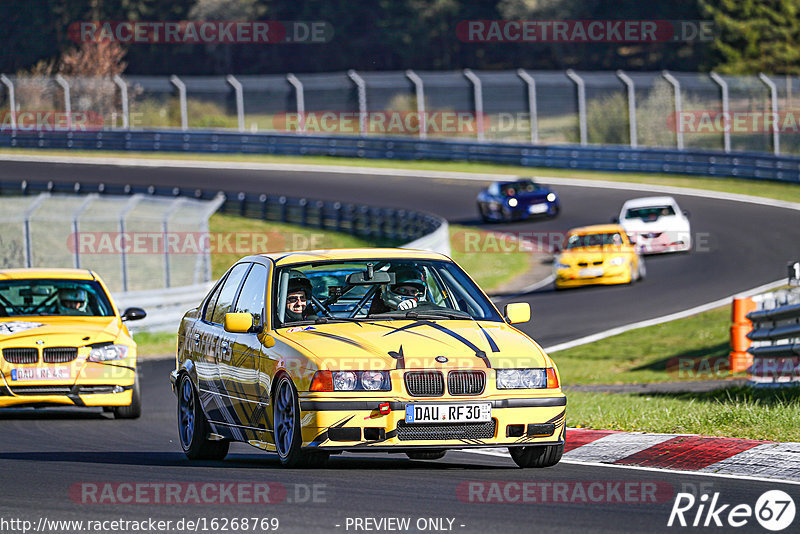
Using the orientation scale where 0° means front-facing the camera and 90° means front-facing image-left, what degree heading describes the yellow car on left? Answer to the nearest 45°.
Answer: approximately 0°

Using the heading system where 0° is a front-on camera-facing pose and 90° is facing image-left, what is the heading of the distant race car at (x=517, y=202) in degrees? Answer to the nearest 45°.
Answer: approximately 315°

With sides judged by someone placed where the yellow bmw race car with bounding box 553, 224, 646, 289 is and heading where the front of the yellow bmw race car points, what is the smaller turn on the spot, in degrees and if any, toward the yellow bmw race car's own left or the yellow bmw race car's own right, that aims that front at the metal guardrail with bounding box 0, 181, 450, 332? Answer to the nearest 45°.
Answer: approximately 135° to the yellow bmw race car's own right

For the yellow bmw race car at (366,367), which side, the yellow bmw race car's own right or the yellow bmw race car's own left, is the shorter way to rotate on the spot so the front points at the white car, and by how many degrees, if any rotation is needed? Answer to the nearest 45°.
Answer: approximately 135° to the yellow bmw race car's own left

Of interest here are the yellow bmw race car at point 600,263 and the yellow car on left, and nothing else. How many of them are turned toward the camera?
2

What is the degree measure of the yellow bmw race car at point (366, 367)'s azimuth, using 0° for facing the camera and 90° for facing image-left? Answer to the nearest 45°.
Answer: approximately 315°

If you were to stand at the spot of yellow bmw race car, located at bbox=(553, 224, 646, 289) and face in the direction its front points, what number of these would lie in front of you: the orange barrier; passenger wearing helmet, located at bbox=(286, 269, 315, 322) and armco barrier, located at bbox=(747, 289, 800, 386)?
3

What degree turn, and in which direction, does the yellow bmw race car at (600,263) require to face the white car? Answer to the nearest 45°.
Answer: approximately 180°

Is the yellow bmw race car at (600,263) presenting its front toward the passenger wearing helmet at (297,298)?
yes

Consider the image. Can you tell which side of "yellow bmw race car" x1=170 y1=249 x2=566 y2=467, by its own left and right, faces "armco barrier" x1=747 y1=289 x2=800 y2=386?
left

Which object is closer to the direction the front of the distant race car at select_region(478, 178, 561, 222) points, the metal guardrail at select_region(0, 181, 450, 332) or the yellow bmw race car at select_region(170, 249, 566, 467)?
the yellow bmw race car

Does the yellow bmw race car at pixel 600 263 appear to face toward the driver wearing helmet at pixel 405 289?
yes
